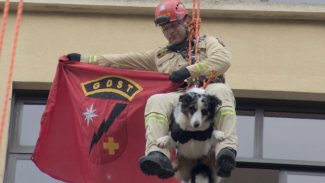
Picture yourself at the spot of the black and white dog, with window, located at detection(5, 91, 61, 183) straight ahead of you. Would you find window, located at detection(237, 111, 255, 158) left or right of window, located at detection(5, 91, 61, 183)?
right

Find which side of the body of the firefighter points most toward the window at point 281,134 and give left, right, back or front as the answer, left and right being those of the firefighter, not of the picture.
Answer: back

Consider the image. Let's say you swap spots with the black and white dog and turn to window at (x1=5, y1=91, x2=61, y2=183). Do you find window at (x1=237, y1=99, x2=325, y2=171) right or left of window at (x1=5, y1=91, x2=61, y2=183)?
right

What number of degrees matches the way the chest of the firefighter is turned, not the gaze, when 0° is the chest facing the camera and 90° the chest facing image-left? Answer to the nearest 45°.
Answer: approximately 0°

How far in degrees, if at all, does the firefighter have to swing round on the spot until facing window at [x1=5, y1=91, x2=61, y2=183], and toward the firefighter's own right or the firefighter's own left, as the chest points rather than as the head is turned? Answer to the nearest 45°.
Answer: approximately 135° to the firefighter's own right

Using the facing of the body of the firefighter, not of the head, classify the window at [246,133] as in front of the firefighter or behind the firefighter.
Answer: behind
